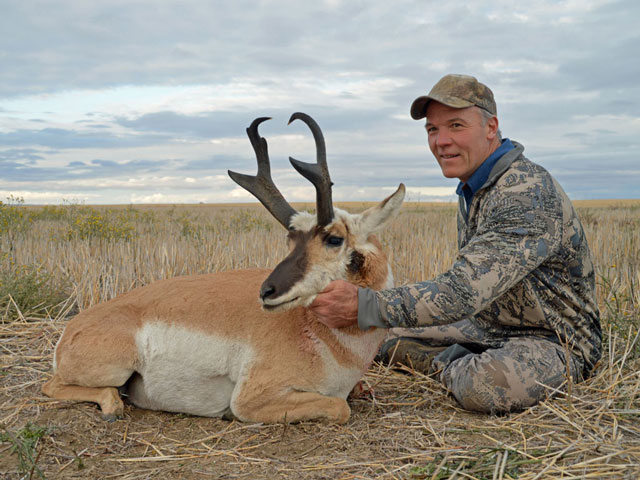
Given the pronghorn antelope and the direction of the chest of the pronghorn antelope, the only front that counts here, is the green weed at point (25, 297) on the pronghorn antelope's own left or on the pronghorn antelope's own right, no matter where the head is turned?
on the pronghorn antelope's own left

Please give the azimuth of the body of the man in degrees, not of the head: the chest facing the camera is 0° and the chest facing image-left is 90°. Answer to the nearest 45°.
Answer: approximately 90°

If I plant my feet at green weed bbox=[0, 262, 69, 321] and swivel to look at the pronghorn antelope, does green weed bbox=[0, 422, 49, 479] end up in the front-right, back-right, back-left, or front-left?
front-right

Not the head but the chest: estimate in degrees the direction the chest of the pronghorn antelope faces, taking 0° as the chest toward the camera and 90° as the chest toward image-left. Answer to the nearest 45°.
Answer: approximately 270°

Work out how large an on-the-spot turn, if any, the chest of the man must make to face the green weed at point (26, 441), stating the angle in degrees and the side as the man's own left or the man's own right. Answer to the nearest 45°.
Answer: approximately 45° to the man's own left

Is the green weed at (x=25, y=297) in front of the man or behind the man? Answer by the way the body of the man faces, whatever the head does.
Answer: in front
